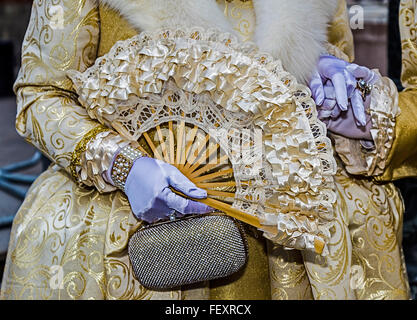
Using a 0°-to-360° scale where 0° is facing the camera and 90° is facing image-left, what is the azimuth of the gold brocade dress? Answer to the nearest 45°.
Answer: approximately 0°
